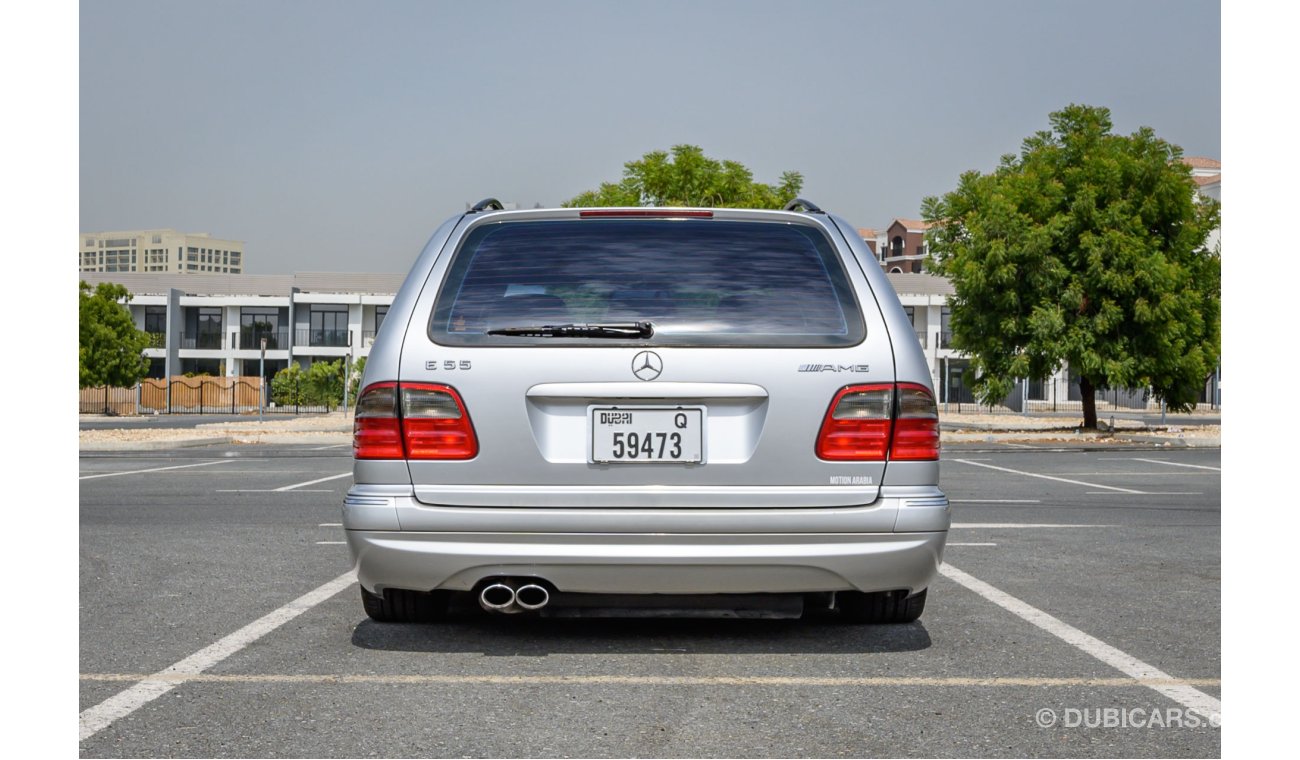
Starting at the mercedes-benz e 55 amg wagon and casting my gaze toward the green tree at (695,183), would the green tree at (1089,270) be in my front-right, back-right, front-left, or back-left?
front-right

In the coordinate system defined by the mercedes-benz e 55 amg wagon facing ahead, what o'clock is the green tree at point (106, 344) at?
The green tree is roughly at 11 o'clock from the mercedes-benz e 55 amg wagon.

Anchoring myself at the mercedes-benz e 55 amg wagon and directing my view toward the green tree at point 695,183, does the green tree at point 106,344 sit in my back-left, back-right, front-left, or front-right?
front-left

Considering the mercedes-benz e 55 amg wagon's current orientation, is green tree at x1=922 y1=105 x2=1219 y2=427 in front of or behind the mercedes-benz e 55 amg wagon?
in front

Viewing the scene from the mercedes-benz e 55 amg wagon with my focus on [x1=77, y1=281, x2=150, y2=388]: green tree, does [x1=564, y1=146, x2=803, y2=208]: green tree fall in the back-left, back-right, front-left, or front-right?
front-right

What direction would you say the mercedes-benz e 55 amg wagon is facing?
away from the camera

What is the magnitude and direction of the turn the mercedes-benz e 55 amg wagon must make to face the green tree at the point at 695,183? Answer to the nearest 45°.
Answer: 0° — it already faces it

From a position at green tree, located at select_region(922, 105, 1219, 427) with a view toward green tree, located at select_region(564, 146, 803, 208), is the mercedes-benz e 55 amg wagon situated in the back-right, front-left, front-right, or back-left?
back-left

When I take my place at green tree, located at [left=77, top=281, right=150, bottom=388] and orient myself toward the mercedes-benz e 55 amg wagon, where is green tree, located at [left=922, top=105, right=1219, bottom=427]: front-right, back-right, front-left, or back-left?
front-left

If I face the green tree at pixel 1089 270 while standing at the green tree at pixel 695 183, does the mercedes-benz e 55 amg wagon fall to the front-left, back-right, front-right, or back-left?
front-right
